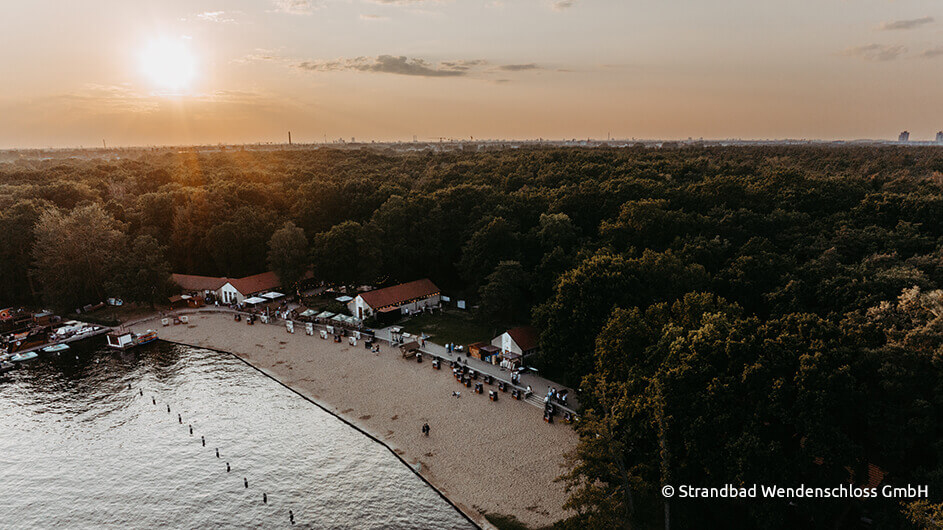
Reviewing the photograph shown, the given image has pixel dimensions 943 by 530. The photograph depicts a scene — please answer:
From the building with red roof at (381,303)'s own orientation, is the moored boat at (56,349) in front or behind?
in front

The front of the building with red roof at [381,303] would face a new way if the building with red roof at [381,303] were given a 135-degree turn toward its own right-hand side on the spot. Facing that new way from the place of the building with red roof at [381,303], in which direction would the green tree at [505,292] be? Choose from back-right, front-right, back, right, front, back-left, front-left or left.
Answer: back-right

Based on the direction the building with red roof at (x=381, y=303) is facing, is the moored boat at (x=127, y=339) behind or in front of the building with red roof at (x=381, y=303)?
in front

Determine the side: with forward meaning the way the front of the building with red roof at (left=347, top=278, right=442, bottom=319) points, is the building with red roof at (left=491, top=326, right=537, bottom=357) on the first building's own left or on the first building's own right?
on the first building's own left

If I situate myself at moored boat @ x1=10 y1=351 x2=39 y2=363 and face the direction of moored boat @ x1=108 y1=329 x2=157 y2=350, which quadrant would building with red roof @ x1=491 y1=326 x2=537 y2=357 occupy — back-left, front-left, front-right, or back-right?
front-right

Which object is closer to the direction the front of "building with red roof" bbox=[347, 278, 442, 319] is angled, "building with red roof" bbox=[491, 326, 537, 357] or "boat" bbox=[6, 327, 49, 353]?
the boat

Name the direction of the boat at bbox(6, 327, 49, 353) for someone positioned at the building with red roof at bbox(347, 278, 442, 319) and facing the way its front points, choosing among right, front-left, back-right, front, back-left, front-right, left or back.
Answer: front-right

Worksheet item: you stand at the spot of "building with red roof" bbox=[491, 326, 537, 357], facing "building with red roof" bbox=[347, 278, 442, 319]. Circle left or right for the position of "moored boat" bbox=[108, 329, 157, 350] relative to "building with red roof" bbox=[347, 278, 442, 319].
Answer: left

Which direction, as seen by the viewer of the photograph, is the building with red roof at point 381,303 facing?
facing the viewer and to the left of the viewer
